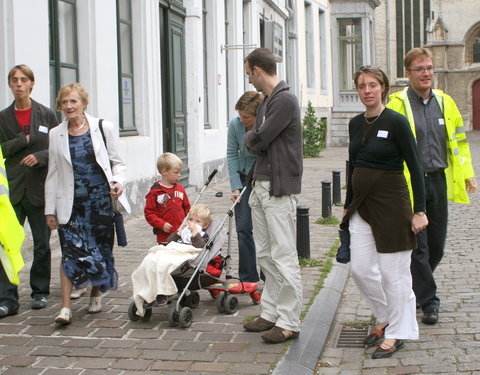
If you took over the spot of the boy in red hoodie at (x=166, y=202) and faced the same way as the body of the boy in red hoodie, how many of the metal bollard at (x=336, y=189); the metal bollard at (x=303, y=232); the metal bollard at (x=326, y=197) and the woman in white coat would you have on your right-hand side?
1

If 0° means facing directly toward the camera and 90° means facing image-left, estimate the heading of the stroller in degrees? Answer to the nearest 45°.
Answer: approximately 45°

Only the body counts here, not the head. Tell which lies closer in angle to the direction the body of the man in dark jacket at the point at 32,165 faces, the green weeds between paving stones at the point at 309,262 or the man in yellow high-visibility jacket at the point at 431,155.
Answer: the man in yellow high-visibility jacket

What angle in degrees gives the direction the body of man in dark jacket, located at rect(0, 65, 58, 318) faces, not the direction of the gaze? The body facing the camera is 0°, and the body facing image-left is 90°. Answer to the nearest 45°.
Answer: approximately 0°

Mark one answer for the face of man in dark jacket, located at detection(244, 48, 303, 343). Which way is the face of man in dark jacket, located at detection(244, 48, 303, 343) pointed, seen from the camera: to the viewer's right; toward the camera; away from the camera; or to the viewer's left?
to the viewer's left

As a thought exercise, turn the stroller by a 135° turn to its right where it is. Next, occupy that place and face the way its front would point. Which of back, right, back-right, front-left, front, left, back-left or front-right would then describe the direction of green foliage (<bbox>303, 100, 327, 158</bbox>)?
front

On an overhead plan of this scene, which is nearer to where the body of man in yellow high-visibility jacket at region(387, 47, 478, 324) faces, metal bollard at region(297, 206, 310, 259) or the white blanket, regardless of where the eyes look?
the white blanket

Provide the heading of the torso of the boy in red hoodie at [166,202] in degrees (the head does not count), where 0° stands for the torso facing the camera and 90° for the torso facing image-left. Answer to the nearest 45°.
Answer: approximately 315°

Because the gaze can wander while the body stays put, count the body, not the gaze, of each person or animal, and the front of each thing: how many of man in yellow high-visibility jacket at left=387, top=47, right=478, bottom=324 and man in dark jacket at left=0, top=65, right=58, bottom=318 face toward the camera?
2

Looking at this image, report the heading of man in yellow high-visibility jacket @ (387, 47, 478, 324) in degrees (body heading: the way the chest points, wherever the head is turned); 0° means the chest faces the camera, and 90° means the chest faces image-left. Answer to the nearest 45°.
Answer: approximately 0°

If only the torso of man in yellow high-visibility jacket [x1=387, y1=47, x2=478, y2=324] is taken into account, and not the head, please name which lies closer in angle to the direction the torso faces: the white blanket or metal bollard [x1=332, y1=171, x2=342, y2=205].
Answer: the white blanket
